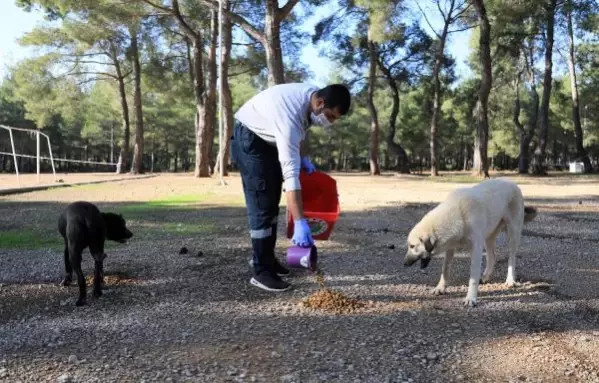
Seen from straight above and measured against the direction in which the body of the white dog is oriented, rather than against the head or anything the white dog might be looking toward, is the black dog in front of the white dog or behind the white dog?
in front

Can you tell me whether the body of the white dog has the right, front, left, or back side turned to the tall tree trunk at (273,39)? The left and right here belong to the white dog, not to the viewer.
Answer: right

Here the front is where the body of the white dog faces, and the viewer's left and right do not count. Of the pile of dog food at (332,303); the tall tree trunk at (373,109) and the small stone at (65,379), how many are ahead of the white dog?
2

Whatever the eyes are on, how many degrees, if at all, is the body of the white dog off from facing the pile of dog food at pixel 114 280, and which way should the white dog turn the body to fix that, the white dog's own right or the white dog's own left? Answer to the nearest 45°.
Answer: approximately 45° to the white dog's own right

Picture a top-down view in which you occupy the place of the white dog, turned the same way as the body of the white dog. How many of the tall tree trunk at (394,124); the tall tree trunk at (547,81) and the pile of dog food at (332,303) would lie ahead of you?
1

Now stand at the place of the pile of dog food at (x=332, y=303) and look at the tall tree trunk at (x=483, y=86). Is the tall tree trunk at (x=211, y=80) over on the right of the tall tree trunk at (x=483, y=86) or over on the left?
left

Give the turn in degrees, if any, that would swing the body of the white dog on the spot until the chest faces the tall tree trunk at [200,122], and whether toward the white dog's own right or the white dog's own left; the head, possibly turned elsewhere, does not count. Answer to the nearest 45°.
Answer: approximately 90° to the white dog's own right

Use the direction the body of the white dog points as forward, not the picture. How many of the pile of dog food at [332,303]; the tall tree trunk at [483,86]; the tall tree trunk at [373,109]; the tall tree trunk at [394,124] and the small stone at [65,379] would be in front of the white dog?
2

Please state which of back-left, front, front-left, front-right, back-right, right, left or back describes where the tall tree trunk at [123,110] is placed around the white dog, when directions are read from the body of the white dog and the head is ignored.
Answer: right

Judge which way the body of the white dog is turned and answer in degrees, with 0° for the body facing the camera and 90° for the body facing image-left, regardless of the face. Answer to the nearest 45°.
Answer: approximately 45°

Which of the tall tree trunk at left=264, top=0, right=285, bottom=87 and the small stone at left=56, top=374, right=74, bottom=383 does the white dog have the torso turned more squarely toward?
the small stone

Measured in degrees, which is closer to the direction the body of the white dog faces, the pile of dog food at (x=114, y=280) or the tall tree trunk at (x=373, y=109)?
the pile of dog food

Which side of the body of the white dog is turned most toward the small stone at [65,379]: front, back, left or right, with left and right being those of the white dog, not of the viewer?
front

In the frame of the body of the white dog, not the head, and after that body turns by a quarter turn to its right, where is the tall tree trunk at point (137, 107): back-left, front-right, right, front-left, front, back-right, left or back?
front
